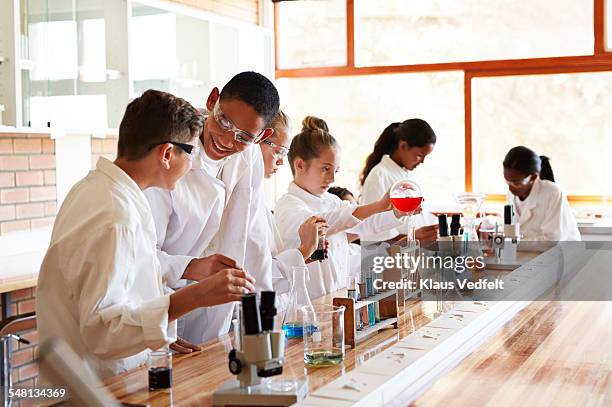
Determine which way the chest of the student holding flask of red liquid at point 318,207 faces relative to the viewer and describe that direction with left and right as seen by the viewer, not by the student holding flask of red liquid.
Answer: facing the viewer and to the right of the viewer

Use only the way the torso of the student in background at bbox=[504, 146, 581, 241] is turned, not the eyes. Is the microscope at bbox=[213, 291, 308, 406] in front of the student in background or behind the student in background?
in front

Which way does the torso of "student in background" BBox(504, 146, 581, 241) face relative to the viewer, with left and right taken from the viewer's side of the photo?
facing the viewer and to the left of the viewer

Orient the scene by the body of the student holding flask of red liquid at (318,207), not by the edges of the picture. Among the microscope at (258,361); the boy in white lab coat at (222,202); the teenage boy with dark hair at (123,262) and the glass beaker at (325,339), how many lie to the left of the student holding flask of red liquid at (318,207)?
0

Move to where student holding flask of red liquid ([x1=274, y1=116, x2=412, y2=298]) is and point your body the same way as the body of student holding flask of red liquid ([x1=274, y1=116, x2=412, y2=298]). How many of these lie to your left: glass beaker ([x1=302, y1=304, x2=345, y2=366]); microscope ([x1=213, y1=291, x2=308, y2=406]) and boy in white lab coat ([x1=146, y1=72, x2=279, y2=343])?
0

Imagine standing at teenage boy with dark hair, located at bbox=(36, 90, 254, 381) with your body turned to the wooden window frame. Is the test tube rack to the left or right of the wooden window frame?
right

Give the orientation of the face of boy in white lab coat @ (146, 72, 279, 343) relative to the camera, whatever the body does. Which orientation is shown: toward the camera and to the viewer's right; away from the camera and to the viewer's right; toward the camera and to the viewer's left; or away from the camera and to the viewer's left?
toward the camera and to the viewer's left

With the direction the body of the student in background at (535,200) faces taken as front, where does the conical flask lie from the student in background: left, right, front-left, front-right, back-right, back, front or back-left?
front-left

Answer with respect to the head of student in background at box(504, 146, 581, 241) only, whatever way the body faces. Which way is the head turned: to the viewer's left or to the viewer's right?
to the viewer's left

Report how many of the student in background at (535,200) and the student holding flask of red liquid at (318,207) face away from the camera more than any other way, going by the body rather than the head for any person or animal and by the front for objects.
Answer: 0

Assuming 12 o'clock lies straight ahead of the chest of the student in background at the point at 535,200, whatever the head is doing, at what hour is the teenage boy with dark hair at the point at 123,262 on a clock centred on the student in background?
The teenage boy with dark hair is roughly at 11 o'clock from the student in background.
